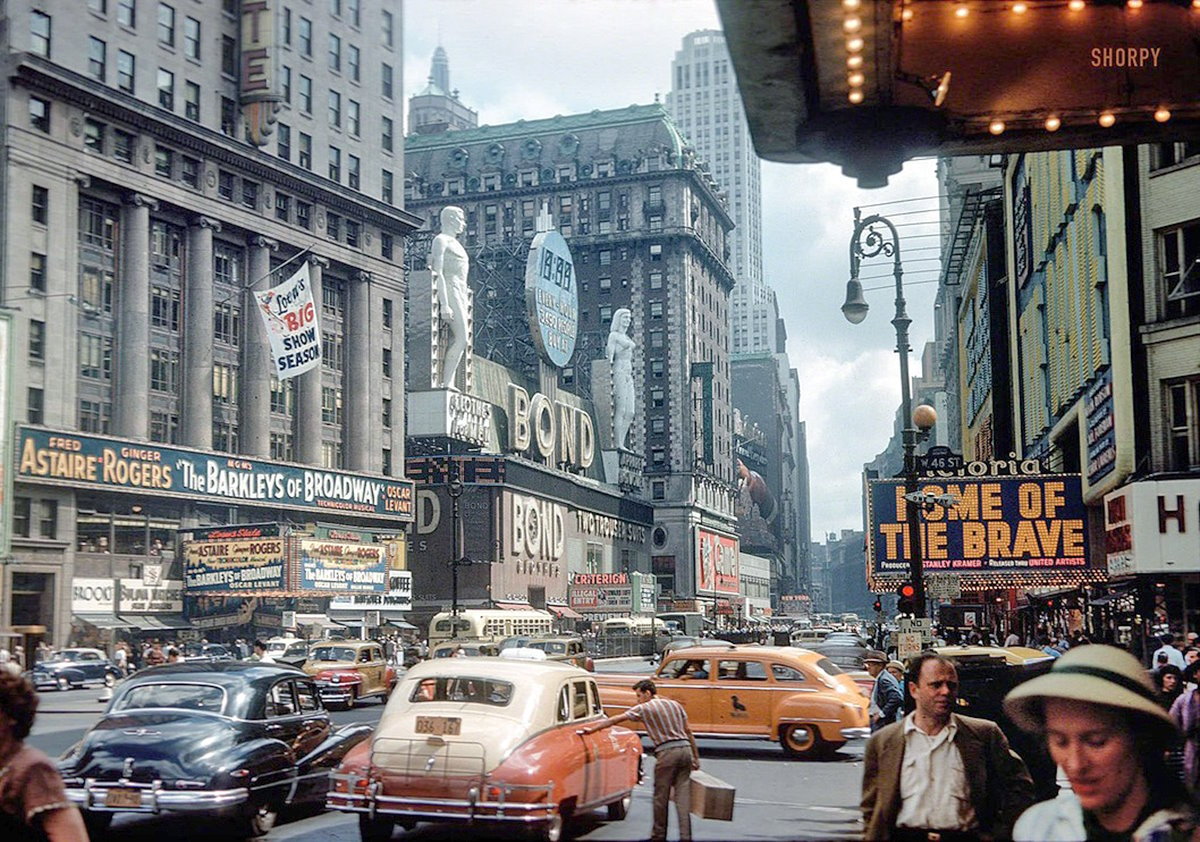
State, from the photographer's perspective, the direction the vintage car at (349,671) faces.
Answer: facing the viewer and to the left of the viewer

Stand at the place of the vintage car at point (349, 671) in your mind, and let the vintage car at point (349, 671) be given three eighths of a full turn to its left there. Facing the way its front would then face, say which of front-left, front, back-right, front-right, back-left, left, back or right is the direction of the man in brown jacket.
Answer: right

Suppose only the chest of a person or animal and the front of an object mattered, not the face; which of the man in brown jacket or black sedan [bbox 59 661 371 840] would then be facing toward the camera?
the man in brown jacket

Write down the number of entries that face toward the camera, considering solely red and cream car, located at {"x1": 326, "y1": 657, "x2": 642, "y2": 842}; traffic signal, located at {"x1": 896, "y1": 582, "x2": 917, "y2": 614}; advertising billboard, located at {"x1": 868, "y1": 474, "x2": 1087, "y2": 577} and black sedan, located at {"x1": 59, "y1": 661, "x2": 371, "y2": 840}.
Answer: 2

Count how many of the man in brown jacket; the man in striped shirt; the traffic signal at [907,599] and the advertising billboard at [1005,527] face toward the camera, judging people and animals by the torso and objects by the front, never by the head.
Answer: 3

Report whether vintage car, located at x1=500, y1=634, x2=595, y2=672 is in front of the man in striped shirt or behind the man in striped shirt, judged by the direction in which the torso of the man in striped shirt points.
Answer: in front

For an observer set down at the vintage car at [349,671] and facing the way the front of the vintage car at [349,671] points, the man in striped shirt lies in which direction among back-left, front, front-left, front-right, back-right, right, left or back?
front-left

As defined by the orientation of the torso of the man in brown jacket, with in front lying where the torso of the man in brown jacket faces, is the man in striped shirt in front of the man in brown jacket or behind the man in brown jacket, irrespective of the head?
behind

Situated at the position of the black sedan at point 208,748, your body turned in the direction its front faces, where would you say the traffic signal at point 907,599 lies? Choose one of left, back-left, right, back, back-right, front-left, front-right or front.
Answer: front

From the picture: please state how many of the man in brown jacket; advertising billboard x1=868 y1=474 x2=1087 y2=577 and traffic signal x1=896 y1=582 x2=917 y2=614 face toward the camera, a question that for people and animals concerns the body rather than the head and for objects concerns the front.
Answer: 3

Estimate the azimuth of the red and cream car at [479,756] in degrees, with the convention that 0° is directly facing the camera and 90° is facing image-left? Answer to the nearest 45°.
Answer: approximately 225°

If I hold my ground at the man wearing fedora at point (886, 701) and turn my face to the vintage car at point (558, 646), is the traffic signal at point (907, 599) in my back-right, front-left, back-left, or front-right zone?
front-right

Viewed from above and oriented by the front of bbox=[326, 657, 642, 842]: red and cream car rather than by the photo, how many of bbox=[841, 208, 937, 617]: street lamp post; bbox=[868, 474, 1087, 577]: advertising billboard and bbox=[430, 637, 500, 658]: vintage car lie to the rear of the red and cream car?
0

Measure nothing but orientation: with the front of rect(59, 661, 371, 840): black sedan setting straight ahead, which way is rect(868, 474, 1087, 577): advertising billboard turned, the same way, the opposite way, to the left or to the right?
the opposite way

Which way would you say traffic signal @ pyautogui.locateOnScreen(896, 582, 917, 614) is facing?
toward the camera

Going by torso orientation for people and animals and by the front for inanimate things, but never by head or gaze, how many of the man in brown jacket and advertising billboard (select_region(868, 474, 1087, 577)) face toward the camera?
2

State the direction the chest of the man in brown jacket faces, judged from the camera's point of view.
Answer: toward the camera

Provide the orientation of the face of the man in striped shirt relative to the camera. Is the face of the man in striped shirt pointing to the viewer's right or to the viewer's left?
to the viewer's left

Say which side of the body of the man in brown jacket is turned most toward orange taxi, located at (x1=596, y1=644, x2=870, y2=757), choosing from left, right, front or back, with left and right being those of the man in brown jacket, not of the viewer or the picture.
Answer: back

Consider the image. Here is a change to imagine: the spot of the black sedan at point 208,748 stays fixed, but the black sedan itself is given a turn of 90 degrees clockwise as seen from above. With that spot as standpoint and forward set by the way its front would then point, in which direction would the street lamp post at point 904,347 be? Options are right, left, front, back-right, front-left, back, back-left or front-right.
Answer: left

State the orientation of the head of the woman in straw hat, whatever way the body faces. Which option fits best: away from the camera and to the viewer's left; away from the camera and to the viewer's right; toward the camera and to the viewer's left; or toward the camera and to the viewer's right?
toward the camera and to the viewer's left

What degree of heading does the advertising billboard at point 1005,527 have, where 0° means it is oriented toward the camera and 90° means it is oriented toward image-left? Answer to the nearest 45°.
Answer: approximately 0°
